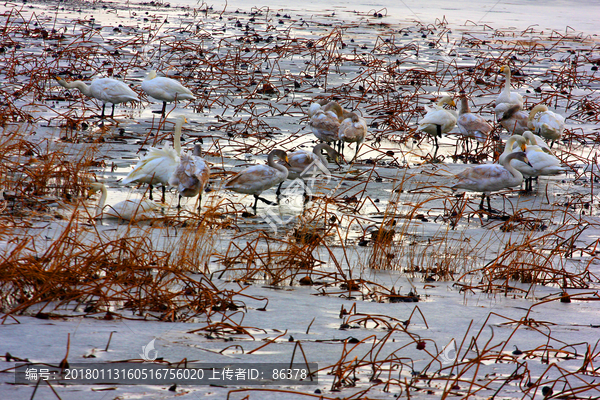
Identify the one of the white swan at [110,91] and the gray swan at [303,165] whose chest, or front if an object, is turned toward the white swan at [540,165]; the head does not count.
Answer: the gray swan at [303,165]

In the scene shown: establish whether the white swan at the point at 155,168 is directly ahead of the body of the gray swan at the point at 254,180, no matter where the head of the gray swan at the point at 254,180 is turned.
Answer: no

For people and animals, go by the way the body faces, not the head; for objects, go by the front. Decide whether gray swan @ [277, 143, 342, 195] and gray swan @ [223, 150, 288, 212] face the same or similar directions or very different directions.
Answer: same or similar directions

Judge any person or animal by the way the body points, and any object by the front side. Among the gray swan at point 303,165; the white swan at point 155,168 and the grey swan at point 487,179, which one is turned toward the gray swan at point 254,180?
the white swan at point 155,168

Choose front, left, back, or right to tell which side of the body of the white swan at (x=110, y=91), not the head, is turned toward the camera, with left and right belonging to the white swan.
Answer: left

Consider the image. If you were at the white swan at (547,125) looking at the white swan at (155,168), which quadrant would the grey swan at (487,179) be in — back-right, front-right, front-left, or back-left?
front-left

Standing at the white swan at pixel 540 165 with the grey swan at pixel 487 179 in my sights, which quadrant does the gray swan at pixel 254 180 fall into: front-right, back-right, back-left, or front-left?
front-right

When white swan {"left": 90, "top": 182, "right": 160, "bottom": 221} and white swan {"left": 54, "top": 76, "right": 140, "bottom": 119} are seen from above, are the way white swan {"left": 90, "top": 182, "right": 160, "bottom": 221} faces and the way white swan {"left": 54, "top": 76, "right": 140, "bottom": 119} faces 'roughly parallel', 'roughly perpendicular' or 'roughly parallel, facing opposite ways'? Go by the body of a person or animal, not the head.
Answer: roughly parallel

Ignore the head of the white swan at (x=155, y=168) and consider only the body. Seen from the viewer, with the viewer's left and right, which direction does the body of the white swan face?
facing to the right of the viewer

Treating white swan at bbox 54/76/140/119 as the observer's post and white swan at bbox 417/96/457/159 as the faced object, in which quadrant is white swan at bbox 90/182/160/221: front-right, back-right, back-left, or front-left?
front-right

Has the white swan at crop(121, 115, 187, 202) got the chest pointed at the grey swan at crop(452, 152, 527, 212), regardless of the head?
yes

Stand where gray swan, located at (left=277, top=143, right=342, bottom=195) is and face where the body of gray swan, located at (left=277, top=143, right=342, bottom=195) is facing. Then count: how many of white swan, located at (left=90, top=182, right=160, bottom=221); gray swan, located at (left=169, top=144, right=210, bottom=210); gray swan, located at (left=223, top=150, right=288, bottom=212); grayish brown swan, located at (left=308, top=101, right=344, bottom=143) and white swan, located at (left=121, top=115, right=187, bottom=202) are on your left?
1

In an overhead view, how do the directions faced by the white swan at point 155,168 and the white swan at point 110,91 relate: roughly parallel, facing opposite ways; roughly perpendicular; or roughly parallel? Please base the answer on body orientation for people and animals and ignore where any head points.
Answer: roughly parallel, facing opposite ways

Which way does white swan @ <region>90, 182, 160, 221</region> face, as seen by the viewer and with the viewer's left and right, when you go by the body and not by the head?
facing to the left of the viewer

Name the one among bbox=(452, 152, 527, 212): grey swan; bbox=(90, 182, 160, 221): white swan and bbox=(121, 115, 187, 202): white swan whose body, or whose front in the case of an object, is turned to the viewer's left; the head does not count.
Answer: bbox=(90, 182, 160, 221): white swan

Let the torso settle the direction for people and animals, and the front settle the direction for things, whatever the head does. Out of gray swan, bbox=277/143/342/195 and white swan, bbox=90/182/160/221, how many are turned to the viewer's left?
1
